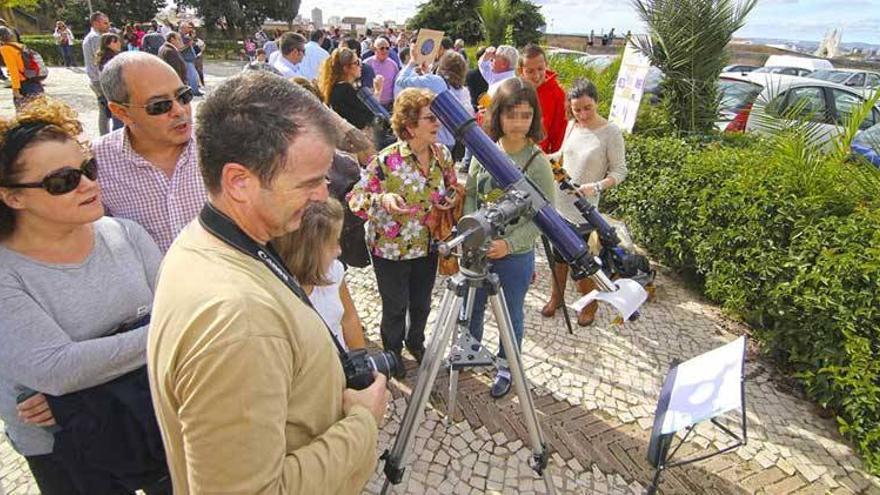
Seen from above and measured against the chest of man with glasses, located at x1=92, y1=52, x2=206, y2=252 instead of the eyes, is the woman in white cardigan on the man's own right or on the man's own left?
on the man's own left

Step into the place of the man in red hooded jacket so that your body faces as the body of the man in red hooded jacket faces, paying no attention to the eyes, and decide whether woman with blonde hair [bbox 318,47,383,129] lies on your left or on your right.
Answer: on your right

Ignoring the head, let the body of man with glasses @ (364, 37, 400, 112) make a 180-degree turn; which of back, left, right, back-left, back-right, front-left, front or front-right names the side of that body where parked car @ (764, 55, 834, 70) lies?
front-right

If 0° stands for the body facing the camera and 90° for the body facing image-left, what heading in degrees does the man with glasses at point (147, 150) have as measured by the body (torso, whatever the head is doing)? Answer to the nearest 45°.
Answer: approximately 315°

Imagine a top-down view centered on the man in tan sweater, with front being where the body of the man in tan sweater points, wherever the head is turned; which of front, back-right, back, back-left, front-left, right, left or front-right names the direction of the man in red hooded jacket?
front-left

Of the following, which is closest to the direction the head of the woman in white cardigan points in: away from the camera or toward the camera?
toward the camera

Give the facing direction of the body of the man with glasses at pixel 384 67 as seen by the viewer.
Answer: toward the camera

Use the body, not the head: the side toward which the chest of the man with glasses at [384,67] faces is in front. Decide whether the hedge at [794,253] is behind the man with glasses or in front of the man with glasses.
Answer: in front

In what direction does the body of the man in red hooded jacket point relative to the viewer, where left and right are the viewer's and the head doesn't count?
facing the viewer and to the left of the viewer

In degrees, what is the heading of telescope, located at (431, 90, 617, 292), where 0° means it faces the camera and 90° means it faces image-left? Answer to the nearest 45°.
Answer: approximately 90°

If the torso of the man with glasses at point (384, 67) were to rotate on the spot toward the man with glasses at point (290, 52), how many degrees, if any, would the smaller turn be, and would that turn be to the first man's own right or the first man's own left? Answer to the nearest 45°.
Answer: approximately 45° to the first man's own right

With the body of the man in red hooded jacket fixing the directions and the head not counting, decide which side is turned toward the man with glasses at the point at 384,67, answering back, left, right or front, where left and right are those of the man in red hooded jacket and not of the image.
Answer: right

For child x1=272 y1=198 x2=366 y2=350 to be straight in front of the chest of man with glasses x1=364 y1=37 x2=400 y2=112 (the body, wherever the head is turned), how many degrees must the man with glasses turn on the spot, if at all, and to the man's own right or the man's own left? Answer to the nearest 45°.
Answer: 0° — they already face them

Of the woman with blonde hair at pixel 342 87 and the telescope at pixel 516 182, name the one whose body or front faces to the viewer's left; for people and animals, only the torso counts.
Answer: the telescope

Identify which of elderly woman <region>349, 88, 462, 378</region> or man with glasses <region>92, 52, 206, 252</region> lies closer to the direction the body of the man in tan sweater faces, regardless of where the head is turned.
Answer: the elderly woman

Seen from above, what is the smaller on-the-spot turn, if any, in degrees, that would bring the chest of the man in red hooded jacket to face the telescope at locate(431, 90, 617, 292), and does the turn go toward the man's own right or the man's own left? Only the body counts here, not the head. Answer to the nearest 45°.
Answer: approximately 45° to the man's own left
